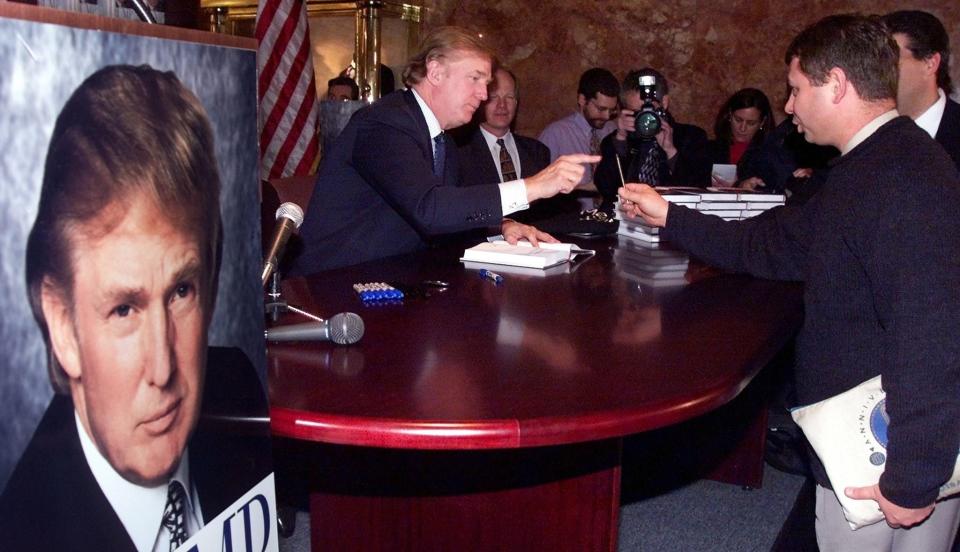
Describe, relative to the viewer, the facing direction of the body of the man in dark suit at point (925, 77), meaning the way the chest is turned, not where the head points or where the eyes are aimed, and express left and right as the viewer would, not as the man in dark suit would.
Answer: facing to the left of the viewer

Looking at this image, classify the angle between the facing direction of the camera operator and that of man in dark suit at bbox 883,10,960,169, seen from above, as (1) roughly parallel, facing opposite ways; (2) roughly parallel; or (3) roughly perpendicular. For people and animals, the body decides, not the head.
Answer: roughly perpendicular

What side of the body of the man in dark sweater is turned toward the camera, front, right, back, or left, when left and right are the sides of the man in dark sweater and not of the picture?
left

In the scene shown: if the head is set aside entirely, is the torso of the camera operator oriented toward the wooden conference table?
yes

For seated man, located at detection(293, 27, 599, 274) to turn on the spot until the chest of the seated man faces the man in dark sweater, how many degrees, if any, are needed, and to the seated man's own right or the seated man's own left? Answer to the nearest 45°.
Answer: approximately 45° to the seated man's own right

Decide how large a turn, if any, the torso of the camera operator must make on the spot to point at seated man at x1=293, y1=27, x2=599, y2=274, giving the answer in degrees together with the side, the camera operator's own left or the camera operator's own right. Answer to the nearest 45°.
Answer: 0° — they already face them

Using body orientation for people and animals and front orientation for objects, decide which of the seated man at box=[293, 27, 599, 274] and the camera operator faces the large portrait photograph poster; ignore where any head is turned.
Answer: the camera operator

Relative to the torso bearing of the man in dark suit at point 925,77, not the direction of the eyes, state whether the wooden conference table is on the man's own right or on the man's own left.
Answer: on the man's own left

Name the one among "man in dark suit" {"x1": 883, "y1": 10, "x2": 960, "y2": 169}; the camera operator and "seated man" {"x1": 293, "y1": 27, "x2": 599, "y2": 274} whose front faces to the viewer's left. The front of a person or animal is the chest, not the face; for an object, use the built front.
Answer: the man in dark suit

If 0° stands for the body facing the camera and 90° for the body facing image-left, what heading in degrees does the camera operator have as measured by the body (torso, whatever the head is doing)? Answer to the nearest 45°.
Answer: approximately 0°

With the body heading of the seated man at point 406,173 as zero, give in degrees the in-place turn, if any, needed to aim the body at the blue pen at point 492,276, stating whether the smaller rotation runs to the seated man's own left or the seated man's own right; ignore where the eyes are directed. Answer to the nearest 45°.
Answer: approximately 45° to the seated man's own right

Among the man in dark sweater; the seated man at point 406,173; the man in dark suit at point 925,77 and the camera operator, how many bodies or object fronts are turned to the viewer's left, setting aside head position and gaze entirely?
2

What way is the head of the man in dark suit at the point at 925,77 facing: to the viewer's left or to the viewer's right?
to the viewer's left

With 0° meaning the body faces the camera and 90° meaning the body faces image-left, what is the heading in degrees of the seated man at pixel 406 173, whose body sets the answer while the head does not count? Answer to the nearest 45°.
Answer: approximately 270°
